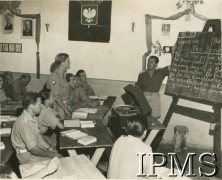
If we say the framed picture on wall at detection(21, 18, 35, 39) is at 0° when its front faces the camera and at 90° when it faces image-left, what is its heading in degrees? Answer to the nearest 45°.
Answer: approximately 0°

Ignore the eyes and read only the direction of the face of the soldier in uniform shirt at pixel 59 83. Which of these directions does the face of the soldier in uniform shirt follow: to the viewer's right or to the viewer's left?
to the viewer's right

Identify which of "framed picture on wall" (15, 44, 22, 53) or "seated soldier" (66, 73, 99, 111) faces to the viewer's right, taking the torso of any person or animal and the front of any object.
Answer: the seated soldier

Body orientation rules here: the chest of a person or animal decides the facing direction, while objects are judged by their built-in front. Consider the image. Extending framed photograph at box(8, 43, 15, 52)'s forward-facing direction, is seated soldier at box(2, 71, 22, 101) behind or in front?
in front

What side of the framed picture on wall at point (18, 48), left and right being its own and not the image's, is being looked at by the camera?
front

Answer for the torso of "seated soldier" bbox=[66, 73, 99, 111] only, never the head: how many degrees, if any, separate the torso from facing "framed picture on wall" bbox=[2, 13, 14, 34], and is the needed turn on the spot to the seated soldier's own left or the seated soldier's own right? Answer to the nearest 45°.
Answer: approximately 135° to the seated soldier's own left

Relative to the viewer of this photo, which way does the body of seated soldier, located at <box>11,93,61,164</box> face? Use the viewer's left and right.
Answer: facing to the right of the viewer

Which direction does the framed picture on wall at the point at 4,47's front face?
toward the camera

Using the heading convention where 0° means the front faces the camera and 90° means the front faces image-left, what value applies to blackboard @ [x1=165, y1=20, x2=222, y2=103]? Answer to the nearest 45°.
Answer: approximately 45°

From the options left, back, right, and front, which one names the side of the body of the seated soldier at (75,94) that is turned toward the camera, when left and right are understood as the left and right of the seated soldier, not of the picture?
right

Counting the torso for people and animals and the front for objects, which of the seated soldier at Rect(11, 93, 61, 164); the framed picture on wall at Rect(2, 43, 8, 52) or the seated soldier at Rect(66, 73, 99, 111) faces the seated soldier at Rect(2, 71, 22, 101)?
the framed picture on wall

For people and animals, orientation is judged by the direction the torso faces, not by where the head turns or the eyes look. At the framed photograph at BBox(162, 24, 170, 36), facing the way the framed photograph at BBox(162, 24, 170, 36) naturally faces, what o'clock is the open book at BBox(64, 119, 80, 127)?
The open book is roughly at 1 o'clock from the framed photograph.

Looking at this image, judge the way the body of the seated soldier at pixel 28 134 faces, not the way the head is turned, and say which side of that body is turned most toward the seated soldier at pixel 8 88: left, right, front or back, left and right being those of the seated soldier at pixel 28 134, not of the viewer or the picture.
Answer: left

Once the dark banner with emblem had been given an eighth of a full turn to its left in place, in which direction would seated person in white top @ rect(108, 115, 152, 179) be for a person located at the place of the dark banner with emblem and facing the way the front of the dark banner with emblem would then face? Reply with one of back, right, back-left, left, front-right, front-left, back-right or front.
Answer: front-right

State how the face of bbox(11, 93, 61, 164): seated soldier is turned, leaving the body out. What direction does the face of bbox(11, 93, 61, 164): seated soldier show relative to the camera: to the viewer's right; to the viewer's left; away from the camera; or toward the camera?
to the viewer's right

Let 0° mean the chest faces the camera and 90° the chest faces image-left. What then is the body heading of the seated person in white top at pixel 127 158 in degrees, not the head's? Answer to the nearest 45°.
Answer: approximately 225°

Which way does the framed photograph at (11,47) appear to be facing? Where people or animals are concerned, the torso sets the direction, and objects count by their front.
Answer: toward the camera
